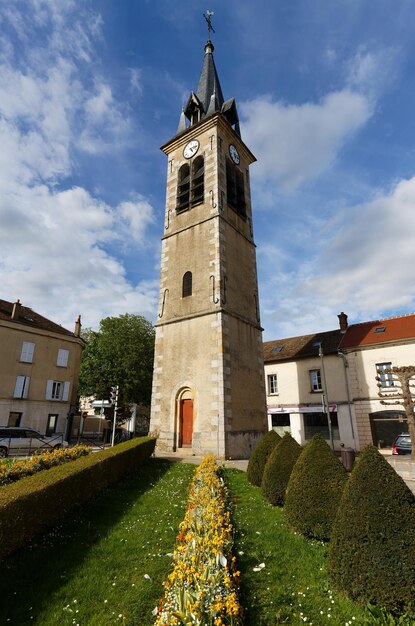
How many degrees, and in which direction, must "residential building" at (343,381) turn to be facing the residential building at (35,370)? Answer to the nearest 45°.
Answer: approximately 45° to its right

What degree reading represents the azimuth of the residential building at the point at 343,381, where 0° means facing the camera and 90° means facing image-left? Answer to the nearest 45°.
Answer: approximately 45°

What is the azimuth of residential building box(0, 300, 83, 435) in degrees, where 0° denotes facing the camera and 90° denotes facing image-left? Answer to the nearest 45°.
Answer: approximately 315°

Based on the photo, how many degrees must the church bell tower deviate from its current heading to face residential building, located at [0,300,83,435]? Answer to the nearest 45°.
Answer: approximately 90° to its right

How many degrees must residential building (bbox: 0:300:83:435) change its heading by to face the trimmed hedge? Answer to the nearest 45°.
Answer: approximately 45° to its right

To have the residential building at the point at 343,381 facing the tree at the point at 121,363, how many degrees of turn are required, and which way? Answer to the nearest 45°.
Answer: approximately 45° to its right

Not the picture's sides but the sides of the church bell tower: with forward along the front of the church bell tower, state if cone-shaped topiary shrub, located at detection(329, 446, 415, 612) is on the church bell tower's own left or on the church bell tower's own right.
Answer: on the church bell tower's own left

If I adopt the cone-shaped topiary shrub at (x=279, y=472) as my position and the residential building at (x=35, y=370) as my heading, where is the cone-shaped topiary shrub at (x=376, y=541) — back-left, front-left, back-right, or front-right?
back-left

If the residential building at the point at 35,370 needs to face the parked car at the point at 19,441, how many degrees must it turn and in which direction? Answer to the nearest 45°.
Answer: approximately 45° to its right
